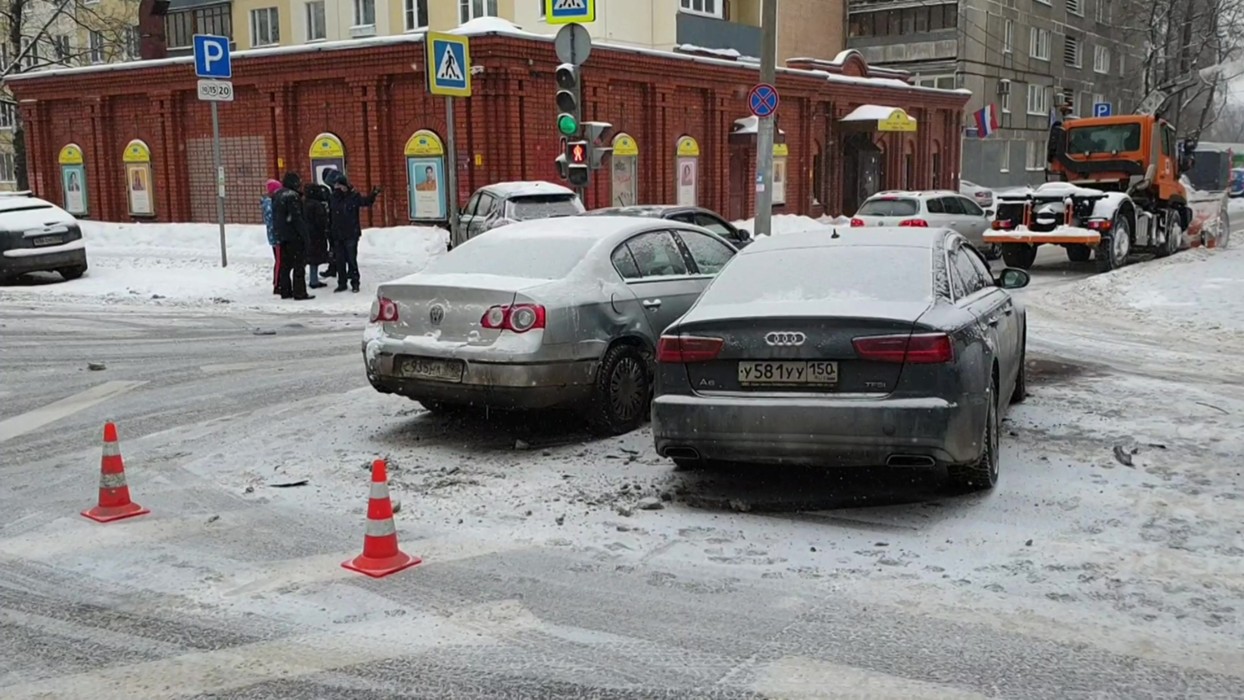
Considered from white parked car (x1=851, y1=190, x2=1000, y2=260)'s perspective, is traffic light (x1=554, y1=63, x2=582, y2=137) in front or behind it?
behind

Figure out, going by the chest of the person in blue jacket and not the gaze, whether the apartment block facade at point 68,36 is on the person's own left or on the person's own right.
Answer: on the person's own left

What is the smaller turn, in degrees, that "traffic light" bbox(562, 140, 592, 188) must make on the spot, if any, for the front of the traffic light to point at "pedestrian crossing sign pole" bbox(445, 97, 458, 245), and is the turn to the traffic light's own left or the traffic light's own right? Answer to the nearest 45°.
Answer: approximately 90° to the traffic light's own right

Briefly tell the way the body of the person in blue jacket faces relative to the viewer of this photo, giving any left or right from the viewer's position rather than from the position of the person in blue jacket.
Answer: facing to the right of the viewer

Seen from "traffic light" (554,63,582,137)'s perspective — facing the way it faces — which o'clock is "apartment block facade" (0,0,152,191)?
The apartment block facade is roughly at 5 o'clock from the traffic light.

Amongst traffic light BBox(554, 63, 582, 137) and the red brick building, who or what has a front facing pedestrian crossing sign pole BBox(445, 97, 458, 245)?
the red brick building

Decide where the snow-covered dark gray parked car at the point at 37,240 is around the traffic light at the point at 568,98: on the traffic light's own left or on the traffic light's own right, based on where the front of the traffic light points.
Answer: on the traffic light's own right

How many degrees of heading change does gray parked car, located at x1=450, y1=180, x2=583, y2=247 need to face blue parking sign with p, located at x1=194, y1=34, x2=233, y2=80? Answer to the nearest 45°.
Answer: approximately 45° to its left

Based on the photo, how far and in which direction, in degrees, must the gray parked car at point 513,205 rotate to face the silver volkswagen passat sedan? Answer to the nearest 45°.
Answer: approximately 135° to its left
